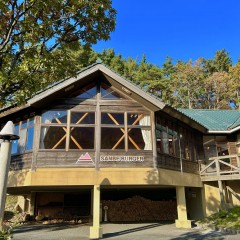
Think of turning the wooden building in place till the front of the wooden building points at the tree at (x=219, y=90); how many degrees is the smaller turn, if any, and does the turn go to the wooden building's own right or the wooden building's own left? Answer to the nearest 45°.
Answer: approximately 135° to the wooden building's own left

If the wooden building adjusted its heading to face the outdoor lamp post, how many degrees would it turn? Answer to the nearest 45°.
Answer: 0° — it already faces it

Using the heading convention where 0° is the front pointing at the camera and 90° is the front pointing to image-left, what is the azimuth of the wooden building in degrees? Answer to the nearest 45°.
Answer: approximately 0°

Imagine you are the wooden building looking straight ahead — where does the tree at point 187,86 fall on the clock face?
The tree is roughly at 7 o'clock from the wooden building.

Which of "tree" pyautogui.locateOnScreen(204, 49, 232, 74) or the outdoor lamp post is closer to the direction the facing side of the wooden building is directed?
the outdoor lamp post

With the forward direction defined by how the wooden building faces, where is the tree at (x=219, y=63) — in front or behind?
behind
